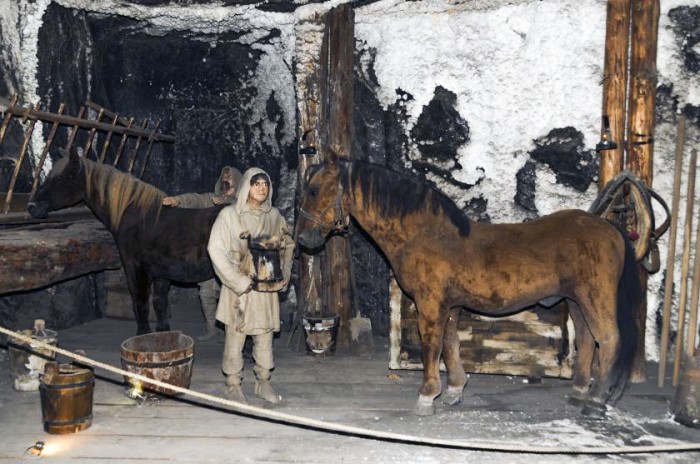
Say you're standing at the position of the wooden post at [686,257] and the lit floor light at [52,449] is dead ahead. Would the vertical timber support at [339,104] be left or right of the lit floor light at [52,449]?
right

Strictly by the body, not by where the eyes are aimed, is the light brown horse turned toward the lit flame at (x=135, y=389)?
yes

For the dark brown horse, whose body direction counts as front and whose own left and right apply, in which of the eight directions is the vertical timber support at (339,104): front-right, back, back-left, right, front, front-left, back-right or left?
back

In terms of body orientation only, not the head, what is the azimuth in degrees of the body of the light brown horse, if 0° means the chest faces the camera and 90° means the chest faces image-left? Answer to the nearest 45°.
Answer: approximately 90°

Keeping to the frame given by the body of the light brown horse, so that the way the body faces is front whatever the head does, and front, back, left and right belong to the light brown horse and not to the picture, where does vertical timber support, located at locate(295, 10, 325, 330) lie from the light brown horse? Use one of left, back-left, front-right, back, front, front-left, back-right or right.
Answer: front-right

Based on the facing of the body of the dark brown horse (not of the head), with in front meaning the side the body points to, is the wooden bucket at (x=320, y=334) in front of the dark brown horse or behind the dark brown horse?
behind

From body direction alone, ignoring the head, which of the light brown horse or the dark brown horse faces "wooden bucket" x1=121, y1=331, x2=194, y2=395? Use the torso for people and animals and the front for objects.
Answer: the light brown horse

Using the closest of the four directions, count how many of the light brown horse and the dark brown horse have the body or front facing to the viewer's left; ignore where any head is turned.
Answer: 2

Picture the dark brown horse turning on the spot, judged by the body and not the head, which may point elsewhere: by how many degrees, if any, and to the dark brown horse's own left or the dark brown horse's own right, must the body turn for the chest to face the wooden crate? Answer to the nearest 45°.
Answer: approximately 135° to the dark brown horse's own left

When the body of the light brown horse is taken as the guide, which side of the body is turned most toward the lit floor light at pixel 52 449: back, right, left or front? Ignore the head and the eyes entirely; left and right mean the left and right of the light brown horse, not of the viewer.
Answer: front

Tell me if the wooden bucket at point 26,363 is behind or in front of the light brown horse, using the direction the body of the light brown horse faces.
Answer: in front

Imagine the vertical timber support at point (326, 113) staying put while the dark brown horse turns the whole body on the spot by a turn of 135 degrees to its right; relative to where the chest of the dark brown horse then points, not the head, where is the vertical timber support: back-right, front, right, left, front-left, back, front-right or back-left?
front-right

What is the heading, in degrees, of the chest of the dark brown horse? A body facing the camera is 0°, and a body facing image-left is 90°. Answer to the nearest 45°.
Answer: approximately 90°

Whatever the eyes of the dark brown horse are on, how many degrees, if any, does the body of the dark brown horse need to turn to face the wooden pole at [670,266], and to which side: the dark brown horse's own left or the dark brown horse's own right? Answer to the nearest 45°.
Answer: approximately 135° to the dark brown horse's own left

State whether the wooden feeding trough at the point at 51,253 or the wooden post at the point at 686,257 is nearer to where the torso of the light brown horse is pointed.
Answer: the wooden feeding trough

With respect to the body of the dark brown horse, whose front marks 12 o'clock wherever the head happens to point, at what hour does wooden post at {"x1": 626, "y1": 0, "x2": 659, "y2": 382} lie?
The wooden post is roughly at 7 o'clock from the dark brown horse.

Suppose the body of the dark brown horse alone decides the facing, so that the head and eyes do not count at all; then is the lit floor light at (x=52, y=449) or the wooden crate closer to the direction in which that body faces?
the lit floor light
